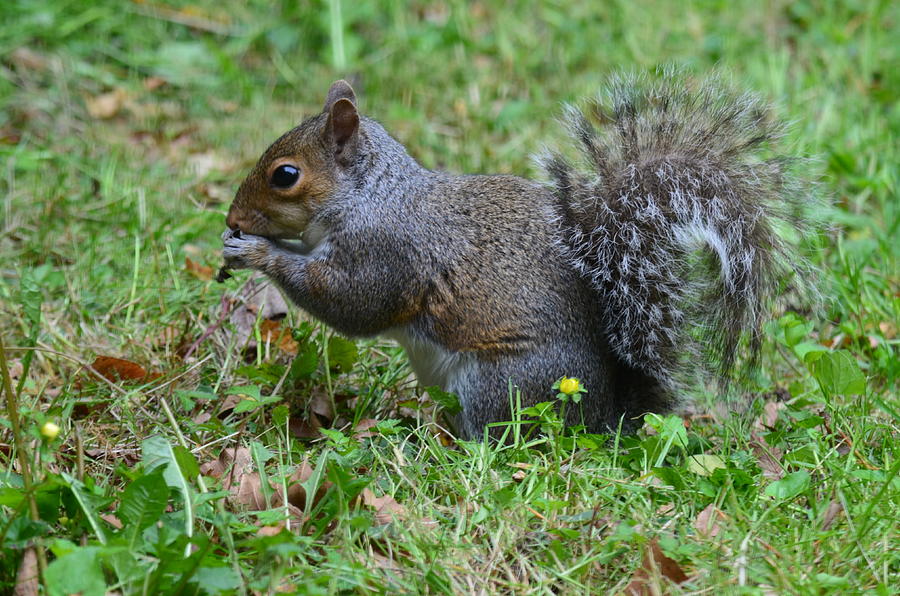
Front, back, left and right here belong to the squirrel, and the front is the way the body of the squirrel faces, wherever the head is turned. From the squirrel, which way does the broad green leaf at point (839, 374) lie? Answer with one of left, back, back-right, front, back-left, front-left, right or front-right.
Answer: back

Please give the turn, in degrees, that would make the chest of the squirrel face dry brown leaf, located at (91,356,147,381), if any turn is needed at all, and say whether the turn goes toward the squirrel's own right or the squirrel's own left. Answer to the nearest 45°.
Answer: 0° — it already faces it

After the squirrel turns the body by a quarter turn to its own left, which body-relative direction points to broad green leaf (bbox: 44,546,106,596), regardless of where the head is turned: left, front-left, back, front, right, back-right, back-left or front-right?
front-right

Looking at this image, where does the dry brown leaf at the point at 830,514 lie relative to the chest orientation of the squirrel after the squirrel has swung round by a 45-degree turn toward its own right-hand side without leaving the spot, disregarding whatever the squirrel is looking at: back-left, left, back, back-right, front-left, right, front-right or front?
back

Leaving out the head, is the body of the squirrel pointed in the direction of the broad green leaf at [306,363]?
yes

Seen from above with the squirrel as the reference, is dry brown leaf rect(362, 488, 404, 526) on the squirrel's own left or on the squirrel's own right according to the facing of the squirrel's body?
on the squirrel's own left

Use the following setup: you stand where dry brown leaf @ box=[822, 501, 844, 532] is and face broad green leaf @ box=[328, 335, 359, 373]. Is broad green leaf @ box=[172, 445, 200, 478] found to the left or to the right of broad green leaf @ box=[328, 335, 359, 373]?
left

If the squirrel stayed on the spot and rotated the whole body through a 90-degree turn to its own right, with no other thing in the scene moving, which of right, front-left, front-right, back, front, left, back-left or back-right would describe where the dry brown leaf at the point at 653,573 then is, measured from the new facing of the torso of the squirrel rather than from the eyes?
back

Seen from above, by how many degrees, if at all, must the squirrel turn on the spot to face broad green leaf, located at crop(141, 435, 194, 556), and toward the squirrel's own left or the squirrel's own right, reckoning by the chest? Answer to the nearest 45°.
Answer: approximately 45° to the squirrel's own left

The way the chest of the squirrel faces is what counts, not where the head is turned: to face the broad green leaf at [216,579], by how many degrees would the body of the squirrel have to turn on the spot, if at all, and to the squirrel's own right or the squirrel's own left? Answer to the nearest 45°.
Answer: approximately 45° to the squirrel's own left

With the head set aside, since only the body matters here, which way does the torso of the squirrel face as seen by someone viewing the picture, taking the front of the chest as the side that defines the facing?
to the viewer's left

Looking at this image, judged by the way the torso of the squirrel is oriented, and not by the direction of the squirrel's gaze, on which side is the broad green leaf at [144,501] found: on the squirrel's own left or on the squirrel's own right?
on the squirrel's own left

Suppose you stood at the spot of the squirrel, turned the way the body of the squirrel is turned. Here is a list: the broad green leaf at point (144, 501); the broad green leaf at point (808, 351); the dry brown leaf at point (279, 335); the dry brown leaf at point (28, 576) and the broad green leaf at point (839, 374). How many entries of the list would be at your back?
2

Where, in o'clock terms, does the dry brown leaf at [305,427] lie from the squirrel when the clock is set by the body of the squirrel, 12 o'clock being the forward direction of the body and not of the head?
The dry brown leaf is roughly at 12 o'clock from the squirrel.
